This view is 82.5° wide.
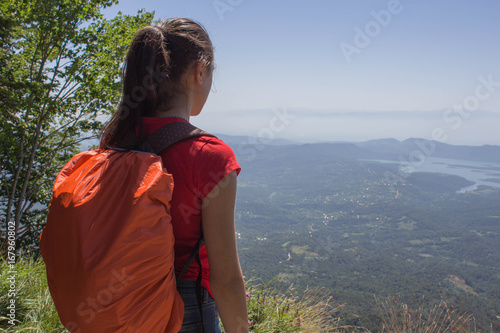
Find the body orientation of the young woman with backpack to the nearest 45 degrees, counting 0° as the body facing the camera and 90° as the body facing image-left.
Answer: approximately 225°

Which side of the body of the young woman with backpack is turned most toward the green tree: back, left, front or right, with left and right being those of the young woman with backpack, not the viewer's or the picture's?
left

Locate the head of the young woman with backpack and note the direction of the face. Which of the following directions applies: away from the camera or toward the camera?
away from the camera
